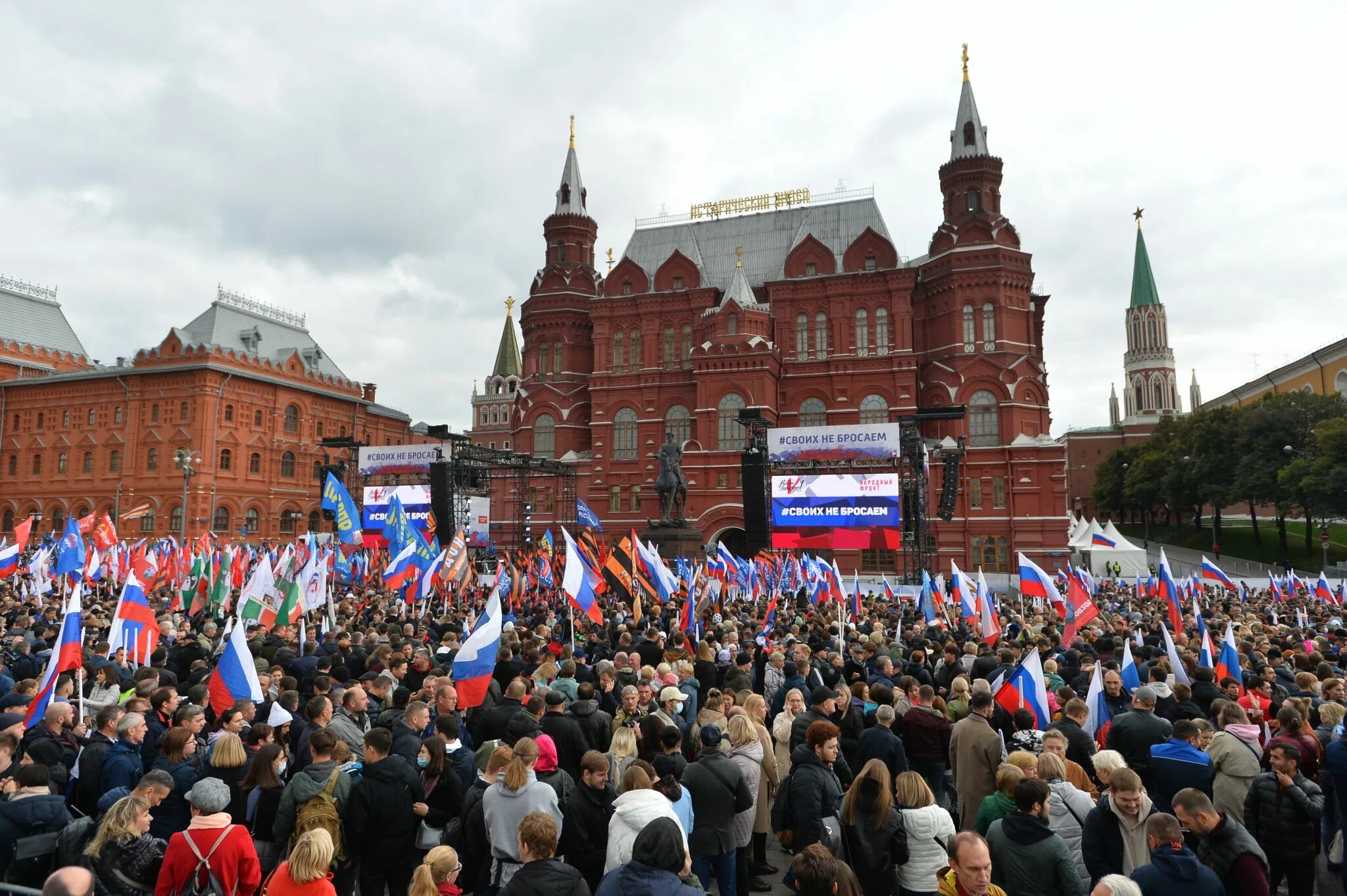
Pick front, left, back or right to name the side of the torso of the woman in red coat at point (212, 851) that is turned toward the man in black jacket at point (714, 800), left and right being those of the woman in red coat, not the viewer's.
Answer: right

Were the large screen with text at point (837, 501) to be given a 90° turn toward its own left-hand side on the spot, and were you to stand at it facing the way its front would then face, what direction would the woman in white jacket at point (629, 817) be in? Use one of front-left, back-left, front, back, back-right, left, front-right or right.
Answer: right

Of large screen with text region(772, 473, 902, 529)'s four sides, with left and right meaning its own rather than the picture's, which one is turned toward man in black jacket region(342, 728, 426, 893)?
front

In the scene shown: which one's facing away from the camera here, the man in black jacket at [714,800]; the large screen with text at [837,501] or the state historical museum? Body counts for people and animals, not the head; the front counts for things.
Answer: the man in black jacket

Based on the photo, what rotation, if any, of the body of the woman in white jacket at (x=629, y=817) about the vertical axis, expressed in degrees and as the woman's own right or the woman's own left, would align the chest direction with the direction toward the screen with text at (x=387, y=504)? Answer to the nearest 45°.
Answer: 0° — they already face it

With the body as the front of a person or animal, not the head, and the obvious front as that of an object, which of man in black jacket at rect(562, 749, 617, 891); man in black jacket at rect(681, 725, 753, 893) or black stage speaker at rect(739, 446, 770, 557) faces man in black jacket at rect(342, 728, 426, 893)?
the black stage speaker

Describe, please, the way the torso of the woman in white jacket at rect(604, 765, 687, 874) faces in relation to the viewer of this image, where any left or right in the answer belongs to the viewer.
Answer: facing away from the viewer

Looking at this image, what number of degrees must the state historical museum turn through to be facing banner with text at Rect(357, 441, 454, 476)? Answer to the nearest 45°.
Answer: approximately 45° to its right

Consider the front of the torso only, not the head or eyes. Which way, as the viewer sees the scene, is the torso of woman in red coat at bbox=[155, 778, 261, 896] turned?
away from the camera

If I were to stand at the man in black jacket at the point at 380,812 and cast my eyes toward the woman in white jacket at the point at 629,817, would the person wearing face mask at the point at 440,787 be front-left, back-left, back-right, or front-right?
front-left

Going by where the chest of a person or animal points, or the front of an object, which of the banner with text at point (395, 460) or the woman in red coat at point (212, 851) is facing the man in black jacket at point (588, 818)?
the banner with text

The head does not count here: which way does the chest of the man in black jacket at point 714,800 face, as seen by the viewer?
away from the camera

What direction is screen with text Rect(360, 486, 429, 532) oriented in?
toward the camera

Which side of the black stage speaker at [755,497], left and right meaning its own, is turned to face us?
front
